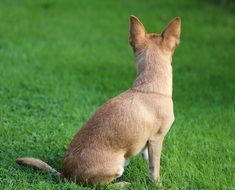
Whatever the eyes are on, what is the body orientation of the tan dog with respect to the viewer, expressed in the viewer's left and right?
facing away from the viewer and to the right of the viewer
